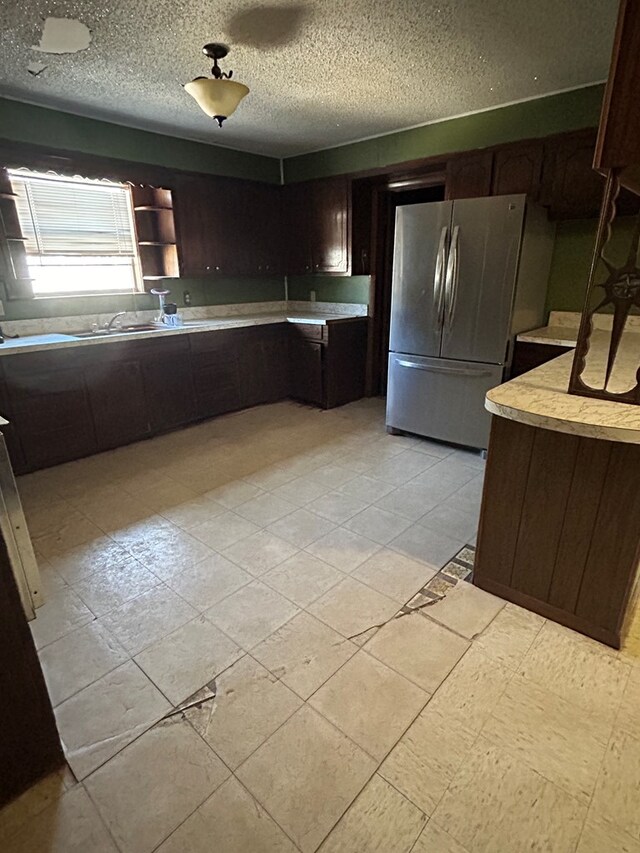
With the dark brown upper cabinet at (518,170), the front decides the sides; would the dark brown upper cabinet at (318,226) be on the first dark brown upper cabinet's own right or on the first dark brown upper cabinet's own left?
on the first dark brown upper cabinet's own right

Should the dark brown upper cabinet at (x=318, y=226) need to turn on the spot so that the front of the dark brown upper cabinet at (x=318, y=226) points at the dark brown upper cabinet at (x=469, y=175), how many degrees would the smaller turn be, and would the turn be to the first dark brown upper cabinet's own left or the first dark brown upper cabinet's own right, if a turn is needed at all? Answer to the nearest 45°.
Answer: approximately 90° to the first dark brown upper cabinet's own left

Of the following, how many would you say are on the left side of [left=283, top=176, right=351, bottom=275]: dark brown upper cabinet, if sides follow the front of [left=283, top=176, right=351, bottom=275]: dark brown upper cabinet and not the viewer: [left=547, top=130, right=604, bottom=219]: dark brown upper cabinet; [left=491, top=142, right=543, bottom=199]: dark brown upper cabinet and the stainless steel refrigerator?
3

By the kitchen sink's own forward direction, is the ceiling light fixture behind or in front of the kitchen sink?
in front

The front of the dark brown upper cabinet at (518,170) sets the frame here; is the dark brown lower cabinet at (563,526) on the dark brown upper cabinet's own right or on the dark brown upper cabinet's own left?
on the dark brown upper cabinet's own left

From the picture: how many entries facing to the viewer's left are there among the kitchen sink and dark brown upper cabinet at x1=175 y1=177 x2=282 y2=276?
0

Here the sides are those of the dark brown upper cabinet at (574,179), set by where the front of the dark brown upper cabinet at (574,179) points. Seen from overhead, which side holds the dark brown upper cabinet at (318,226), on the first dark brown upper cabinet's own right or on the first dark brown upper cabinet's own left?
on the first dark brown upper cabinet's own right

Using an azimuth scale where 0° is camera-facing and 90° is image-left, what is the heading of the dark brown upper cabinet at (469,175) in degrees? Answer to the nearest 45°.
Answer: approximately 45°

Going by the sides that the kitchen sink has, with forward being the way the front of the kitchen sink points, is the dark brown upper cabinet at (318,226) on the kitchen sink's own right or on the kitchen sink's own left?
on the kitchen sink's own left

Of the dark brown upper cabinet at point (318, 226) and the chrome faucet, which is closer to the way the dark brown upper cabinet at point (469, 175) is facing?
the chrome faucet
